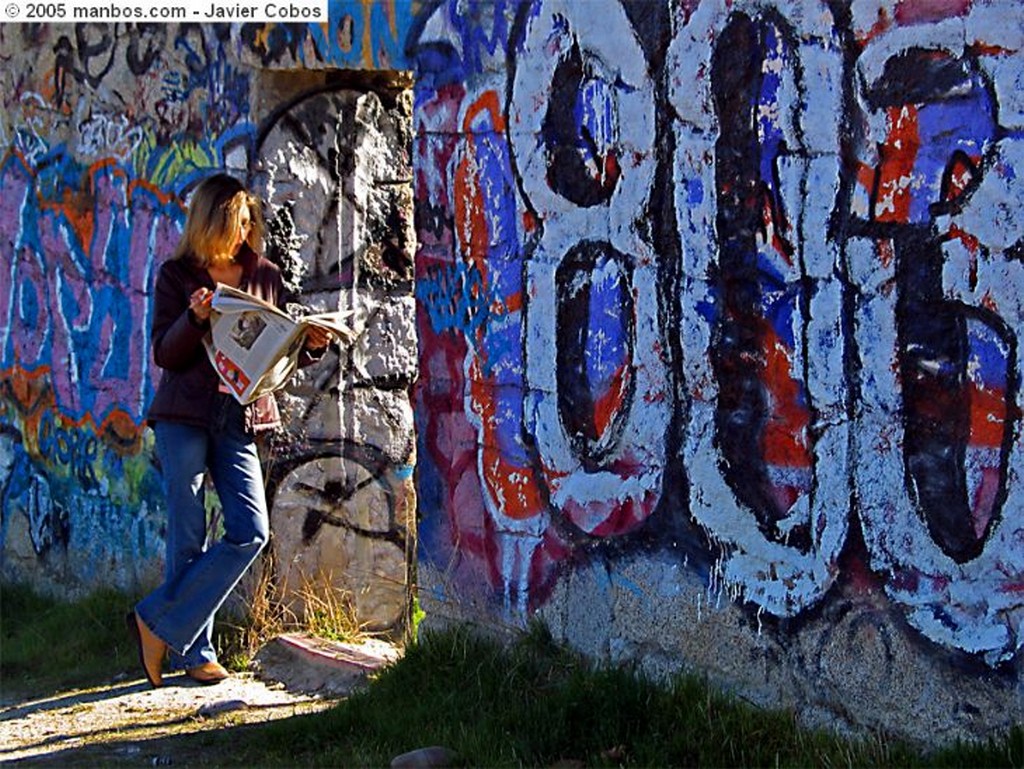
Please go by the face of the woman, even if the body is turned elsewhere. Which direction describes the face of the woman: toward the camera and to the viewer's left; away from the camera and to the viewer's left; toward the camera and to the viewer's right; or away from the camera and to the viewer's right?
toward the camera and to the viewer's right
